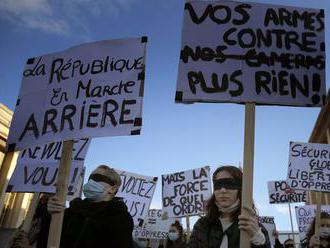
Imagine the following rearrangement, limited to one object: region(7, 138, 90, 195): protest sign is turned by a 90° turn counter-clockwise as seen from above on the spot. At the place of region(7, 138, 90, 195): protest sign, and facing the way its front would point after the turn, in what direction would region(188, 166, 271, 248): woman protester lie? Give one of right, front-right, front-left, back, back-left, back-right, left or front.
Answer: front-right

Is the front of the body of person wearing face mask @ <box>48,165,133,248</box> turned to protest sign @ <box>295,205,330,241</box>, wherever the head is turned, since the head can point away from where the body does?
no

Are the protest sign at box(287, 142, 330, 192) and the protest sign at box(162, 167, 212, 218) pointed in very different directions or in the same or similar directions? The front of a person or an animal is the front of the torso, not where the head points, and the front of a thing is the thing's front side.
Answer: same or similar directions

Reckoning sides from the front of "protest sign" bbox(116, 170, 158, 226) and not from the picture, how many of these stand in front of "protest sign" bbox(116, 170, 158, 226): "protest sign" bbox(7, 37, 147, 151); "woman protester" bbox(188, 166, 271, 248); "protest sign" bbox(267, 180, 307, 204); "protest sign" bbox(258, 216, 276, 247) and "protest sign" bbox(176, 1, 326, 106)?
3

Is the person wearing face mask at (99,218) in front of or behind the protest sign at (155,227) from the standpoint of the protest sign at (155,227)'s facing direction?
in front

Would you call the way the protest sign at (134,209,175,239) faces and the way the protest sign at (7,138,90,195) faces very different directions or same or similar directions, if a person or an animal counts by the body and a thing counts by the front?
same or similar directions

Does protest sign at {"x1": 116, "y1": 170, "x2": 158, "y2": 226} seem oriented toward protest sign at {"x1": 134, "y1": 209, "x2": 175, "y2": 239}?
no

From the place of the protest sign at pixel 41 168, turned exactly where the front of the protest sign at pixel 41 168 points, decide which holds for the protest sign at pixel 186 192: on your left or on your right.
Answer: on your left

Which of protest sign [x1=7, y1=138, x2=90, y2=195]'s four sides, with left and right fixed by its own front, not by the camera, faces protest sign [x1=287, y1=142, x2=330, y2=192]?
left

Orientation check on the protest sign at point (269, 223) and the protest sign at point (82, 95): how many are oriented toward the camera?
2

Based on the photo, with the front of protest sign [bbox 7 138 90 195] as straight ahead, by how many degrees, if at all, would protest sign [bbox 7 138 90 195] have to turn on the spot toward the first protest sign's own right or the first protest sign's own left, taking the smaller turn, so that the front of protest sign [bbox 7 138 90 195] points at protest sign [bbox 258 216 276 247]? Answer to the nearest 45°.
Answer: approximately 135° to the first protest sign's own left

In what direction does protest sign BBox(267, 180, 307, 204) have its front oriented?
toward the camera

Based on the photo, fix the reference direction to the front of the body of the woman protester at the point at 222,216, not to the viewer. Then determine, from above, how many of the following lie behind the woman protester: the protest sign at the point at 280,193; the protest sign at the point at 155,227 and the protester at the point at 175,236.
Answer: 3

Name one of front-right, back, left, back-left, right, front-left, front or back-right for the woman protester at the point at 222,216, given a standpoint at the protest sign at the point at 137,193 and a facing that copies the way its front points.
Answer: front

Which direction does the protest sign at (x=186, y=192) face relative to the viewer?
toward the camera

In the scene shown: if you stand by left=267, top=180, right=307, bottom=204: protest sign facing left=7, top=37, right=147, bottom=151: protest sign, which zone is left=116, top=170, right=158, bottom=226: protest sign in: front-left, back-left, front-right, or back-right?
front-right

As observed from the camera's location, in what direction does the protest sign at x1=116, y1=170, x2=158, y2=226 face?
facing the viewer
